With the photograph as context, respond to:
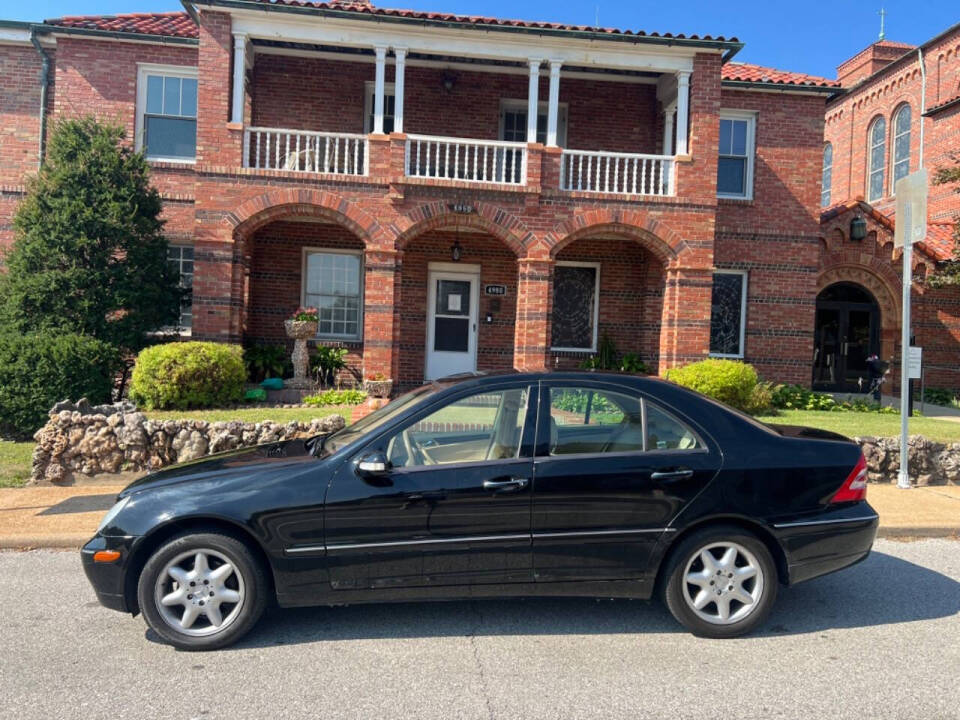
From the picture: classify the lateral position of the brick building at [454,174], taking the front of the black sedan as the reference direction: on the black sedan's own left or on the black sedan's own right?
on the black sedan's own right

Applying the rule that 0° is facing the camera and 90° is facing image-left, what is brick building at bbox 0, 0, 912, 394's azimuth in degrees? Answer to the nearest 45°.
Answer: approximately 0°

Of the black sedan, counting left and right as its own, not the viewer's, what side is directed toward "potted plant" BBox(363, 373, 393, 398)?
right

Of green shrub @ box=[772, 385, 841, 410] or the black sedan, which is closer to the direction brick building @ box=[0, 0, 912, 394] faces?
the black sedan

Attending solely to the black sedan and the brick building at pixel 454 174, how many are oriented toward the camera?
1

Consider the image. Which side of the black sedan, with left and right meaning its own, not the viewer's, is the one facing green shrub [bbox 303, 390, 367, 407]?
right

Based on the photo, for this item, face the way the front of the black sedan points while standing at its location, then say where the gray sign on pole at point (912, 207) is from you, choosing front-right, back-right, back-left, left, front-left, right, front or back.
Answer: back-right

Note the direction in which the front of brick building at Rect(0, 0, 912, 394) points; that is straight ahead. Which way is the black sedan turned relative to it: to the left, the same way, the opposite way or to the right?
to the right

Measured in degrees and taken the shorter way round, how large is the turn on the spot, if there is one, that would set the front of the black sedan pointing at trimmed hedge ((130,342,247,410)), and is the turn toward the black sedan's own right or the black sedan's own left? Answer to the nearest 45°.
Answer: approximately 45° to the black sedan's own right

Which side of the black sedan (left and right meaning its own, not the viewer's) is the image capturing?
left

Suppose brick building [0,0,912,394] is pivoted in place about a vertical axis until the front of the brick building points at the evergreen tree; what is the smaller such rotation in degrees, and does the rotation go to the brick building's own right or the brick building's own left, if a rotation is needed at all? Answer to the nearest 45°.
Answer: approximately 45° to the brick building's own right
